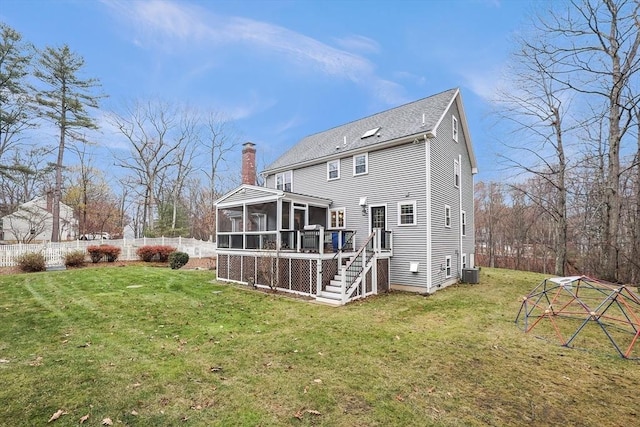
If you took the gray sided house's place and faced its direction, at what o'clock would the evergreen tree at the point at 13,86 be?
The evergreen tree is roughly at 8 o'clock from the gray sided house.

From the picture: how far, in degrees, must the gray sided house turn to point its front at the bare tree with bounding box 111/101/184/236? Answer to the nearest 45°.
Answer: approximately 90° to its left

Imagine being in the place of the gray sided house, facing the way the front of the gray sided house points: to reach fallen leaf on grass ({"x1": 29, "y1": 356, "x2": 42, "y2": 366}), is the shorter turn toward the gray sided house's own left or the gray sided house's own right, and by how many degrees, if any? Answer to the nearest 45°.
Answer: approximately 180°

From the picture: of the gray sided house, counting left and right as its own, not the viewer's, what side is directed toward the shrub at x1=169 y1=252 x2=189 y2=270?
left

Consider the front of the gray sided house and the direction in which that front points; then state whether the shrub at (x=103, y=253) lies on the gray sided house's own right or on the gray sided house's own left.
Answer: on the gray sided house's own left

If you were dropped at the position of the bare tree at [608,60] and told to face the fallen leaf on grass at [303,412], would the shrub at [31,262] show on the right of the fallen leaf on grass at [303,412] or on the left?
right

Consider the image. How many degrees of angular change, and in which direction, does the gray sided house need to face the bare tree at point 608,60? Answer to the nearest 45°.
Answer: approximately 45° to its right

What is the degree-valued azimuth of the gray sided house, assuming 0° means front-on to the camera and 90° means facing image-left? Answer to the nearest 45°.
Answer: approximately 225°

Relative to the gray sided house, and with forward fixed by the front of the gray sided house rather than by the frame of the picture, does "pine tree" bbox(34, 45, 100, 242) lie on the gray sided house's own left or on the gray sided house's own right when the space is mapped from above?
on the gray sided house's own left

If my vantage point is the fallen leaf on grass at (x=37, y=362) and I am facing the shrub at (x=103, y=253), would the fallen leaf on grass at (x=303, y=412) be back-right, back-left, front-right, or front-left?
back-right

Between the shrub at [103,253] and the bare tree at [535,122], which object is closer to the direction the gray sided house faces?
the bare tree

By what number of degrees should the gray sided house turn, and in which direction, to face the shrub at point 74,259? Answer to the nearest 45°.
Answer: approximately 135° to its left
